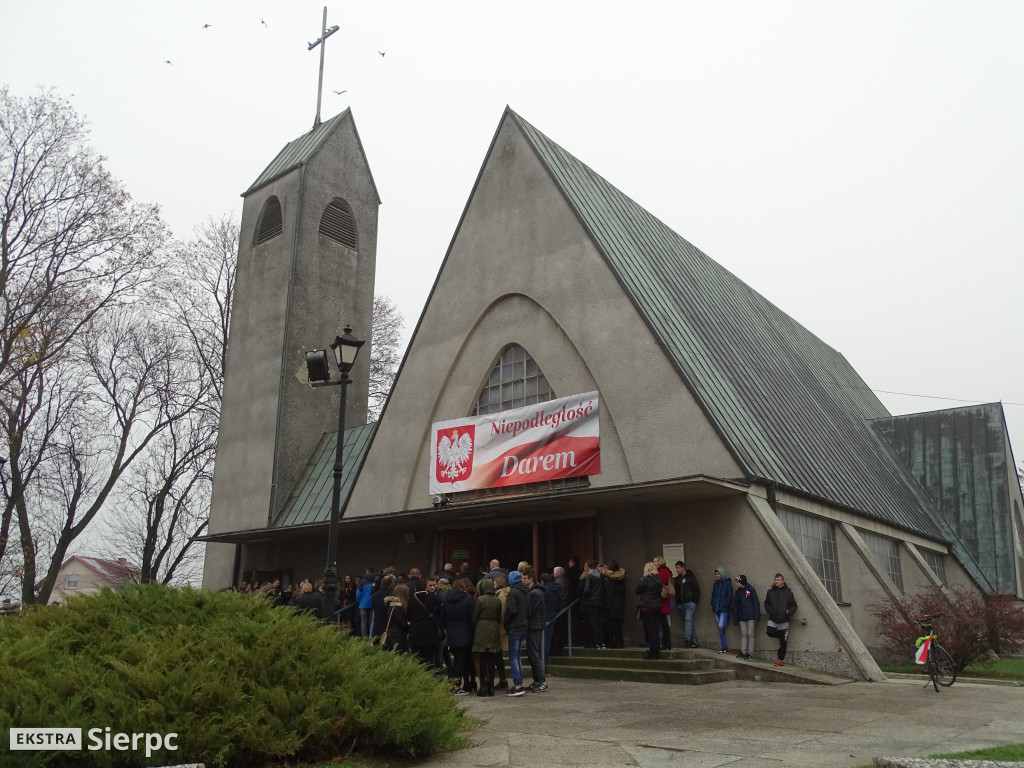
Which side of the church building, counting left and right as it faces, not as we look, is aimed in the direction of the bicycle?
left

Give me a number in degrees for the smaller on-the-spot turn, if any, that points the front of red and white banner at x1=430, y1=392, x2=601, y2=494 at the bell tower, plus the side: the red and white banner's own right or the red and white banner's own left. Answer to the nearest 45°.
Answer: approximately 90° to the red and white banner's own right

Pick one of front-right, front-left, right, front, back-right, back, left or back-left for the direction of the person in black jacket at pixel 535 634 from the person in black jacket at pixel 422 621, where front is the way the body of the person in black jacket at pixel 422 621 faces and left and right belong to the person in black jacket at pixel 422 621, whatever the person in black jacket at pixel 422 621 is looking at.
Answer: right

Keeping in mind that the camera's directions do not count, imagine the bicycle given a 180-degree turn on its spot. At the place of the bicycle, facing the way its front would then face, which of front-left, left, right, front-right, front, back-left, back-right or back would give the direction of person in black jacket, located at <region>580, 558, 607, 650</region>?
right

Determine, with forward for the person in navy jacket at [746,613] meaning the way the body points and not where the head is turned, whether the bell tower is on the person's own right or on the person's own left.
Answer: on the person's own right

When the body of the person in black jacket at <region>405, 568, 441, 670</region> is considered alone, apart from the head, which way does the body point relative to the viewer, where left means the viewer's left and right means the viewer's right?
facing away from the viewer

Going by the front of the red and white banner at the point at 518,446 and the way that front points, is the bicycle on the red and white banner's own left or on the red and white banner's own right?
on the red and white banner's own left
